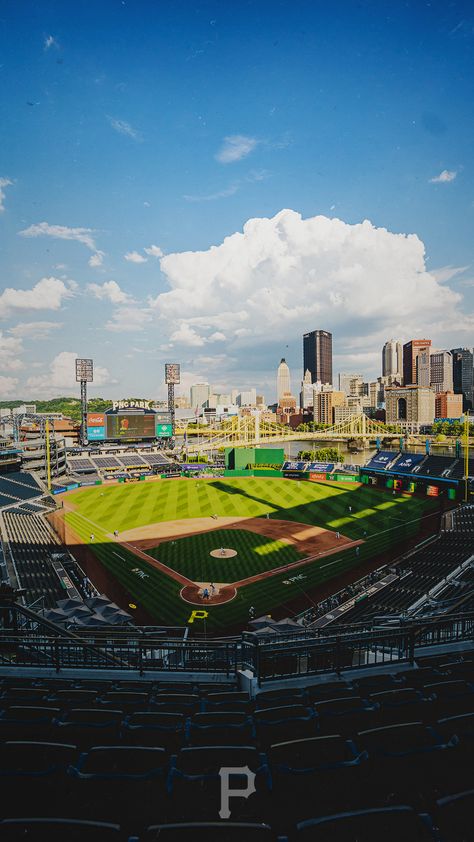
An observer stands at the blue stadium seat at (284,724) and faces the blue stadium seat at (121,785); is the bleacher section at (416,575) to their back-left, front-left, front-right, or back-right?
back-right

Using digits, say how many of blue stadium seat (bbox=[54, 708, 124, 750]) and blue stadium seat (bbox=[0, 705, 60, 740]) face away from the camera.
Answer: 2

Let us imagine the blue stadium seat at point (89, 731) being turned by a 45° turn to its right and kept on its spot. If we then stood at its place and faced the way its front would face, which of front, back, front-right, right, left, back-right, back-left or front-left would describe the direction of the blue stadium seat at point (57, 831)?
back-right

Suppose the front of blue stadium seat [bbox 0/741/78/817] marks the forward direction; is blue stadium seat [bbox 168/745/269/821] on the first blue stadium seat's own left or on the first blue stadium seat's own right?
on the first blue stadium seat's own right

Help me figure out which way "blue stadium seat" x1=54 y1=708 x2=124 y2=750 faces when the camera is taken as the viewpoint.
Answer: facing away from the viewer

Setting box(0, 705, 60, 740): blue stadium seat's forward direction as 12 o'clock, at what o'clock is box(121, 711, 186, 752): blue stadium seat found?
box(121, 711, 186, 752): blue stadium seat is roughly at 4 o'clock from box(0, 705, 60, 740): blue stadium seat.

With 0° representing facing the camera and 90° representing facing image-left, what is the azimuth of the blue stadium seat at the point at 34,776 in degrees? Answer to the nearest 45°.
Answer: approximately 180°

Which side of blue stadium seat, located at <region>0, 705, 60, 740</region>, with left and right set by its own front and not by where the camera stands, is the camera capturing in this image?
back

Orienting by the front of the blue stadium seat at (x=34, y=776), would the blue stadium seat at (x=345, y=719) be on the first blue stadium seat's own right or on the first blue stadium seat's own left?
on the first blue stadium seat's own right

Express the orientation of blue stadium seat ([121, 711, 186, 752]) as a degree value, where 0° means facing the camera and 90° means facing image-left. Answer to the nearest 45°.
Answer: approximately 180°

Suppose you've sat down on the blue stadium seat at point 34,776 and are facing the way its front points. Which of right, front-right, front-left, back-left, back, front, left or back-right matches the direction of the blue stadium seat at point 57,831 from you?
back
